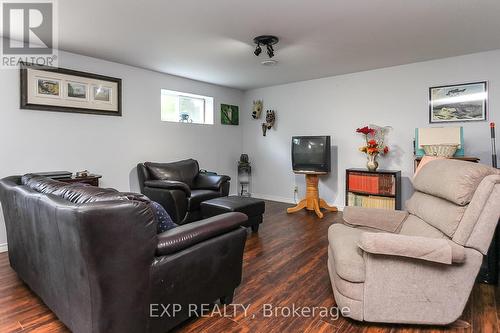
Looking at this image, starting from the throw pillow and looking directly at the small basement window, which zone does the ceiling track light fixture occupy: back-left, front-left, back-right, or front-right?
front-right

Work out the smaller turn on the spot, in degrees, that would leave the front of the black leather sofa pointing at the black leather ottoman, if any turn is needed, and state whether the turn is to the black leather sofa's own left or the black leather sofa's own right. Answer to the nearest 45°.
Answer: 0° — it already faces it

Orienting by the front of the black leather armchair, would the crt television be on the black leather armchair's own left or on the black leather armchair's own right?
on the black leather armchair's own left

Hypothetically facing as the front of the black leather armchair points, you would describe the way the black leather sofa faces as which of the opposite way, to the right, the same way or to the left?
to the left

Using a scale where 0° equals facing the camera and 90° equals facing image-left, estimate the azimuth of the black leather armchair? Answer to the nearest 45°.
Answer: approximately 315°

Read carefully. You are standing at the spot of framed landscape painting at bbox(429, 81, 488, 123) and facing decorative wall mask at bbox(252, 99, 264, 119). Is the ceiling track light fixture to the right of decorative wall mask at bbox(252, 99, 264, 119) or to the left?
left

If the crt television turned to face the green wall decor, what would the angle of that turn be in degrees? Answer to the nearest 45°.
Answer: approximately 135° to its right

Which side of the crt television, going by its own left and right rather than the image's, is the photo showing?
front

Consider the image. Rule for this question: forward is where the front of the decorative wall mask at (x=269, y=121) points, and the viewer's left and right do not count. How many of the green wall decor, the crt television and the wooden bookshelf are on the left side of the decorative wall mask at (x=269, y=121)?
2

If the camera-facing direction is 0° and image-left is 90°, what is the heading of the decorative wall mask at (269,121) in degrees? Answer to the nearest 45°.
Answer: approximately 45°

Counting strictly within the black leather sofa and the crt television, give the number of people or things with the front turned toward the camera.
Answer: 1

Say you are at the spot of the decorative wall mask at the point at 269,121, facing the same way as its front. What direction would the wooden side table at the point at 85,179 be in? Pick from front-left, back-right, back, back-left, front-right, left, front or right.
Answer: front

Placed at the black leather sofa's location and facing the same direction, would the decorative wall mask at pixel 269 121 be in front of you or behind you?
in front

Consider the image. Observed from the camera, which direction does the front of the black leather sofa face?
facing away from the viewer and to the right of the viewer

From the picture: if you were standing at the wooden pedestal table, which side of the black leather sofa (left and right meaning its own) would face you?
front
